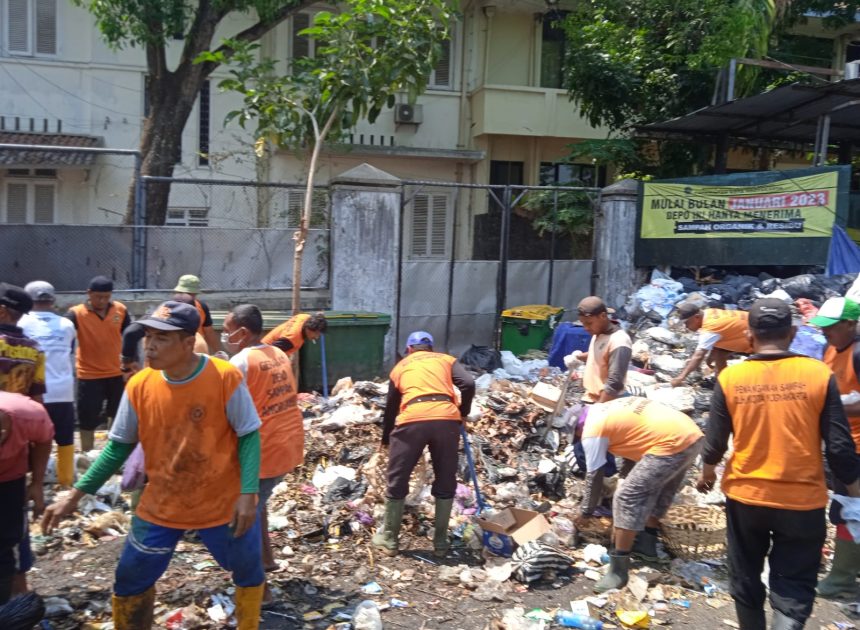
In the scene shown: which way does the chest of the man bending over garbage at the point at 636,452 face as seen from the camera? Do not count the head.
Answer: to the viewer's left

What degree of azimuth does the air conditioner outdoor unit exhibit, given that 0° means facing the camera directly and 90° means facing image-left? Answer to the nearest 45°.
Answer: approximately 0°

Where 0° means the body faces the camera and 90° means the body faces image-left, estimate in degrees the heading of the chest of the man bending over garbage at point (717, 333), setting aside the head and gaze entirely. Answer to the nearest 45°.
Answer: approximately 90°

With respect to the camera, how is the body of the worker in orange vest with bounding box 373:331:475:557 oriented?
away from the camera

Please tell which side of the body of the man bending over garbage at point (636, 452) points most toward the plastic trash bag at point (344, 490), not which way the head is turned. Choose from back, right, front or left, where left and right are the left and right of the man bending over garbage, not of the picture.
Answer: front

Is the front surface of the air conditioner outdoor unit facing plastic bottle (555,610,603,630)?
yes

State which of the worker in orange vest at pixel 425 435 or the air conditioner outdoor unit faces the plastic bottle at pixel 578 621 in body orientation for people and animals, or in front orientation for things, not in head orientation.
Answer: the air conditioner outdoor unit

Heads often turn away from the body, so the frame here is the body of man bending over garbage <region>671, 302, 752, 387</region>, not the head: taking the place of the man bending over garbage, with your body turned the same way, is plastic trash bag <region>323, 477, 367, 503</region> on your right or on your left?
on your left

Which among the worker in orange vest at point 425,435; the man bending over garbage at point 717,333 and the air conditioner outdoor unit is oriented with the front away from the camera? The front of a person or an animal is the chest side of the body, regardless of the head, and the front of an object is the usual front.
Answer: the worker in orange vest

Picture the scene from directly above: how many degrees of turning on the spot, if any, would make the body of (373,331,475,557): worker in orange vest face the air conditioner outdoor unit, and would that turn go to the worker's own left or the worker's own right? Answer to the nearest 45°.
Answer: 0° — they already face it

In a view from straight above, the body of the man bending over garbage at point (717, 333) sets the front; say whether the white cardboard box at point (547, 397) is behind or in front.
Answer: in front

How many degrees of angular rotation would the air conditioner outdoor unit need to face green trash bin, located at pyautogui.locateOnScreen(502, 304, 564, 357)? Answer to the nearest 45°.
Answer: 0° — it already faces it

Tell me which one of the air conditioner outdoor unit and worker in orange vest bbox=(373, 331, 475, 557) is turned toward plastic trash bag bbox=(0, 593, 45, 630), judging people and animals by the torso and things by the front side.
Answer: the air conditioner outdoor unit

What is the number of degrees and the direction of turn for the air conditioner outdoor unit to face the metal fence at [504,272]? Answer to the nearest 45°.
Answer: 0° — it already faces it

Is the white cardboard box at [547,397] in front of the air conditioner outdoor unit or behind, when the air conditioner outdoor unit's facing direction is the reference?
in front

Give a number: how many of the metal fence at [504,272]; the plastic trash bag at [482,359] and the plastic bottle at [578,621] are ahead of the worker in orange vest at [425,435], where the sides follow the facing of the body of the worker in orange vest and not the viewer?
2
